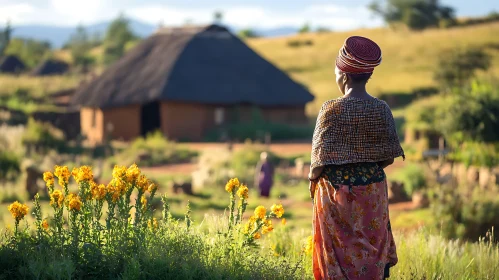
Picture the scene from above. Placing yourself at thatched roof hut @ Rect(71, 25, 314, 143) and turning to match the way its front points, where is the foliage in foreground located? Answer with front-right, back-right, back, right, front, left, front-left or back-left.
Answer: front-left

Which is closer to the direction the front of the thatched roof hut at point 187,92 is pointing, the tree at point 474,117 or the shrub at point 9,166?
the shrub

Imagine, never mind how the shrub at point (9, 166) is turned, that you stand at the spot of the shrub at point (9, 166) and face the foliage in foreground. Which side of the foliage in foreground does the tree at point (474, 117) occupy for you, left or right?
left

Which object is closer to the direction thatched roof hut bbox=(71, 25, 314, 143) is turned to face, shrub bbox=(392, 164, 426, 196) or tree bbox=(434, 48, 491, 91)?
the shrub

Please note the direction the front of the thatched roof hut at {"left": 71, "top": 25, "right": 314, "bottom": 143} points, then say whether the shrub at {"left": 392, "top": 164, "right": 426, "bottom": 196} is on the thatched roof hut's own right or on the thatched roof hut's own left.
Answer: on the thatched roof hut's own left

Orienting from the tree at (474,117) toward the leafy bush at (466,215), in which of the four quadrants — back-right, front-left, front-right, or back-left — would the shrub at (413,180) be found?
front-right

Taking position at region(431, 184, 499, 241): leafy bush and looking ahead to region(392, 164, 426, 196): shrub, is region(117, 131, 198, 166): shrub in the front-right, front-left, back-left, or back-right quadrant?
front-left

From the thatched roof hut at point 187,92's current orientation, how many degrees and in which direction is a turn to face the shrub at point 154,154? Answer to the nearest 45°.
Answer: approximately 45° to its left
